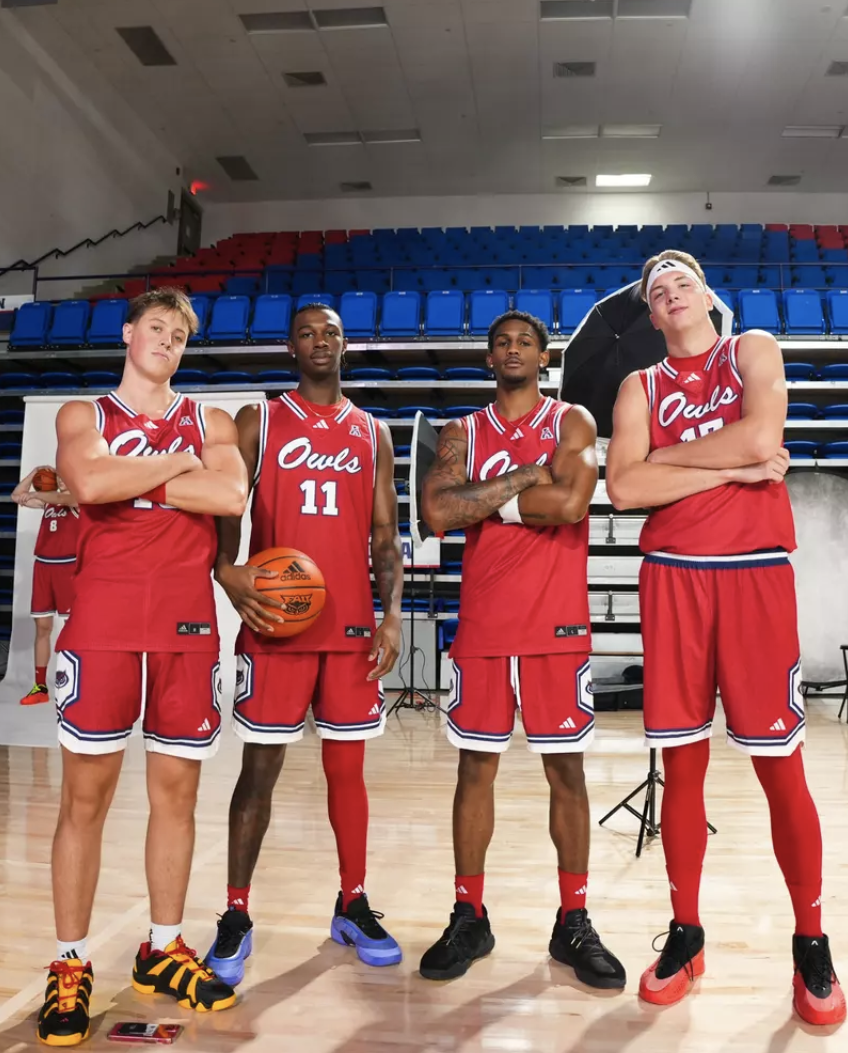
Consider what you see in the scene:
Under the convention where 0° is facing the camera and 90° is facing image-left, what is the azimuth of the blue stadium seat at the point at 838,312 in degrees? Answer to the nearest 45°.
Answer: approximately 0°

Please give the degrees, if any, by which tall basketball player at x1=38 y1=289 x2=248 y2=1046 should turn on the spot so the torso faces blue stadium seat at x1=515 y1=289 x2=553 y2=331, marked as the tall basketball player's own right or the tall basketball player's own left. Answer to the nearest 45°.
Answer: approximately 135° to the tall basketball player's own left

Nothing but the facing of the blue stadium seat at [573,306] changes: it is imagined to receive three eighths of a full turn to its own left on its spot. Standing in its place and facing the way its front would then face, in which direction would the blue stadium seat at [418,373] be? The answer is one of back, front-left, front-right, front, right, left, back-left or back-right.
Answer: back-left

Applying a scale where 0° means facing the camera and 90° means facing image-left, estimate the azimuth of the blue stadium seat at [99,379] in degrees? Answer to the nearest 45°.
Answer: approximately 0°

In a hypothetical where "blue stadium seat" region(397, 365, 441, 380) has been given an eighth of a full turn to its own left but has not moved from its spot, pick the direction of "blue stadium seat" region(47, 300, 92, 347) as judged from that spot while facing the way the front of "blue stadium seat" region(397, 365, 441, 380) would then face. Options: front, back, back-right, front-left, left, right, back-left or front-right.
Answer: back-right

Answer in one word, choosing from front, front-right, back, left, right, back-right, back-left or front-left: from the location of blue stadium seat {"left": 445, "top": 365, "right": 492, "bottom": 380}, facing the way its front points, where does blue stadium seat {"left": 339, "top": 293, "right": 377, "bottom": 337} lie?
right

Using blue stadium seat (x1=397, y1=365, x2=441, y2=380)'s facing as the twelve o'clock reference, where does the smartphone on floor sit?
The smartphone on floor is roughly at 12 o'clock from the blue stadium seat.

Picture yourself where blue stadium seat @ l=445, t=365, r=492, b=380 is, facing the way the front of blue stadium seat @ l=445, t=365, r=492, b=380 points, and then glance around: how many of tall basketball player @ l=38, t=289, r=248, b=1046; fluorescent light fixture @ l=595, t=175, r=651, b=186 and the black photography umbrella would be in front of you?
2

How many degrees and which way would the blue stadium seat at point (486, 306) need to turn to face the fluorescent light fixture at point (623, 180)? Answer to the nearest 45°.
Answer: approximately 135° to its left

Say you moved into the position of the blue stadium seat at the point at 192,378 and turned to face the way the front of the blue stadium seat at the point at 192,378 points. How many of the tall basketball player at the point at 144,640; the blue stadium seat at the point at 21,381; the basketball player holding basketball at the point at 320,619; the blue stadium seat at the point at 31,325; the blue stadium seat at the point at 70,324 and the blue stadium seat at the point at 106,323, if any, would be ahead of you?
2
